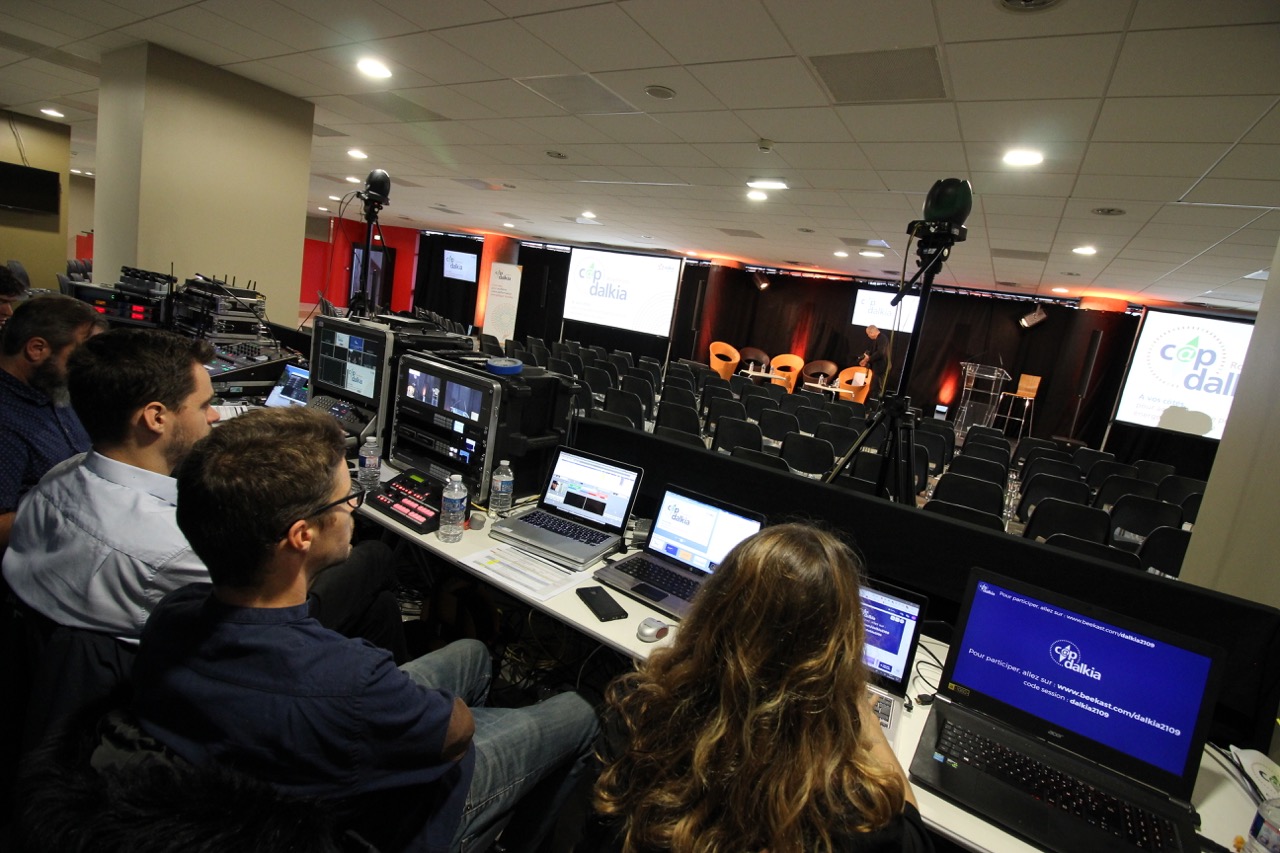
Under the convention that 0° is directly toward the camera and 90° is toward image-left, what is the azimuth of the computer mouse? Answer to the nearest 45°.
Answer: approximately 225°

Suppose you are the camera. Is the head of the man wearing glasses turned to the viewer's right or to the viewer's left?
to the viewer's right

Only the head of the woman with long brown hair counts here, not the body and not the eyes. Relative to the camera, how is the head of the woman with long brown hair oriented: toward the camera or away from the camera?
away from the camera

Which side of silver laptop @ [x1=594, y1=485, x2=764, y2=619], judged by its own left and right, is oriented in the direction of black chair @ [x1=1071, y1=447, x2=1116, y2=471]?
back

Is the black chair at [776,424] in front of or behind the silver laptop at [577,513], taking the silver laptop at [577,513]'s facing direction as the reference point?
behind

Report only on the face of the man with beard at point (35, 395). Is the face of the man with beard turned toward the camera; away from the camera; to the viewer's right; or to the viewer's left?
to the viewer's right

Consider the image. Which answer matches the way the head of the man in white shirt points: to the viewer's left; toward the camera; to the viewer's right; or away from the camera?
to the viewer's right

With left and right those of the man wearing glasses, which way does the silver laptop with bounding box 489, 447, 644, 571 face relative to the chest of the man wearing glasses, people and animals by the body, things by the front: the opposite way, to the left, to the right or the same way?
the opposite way
